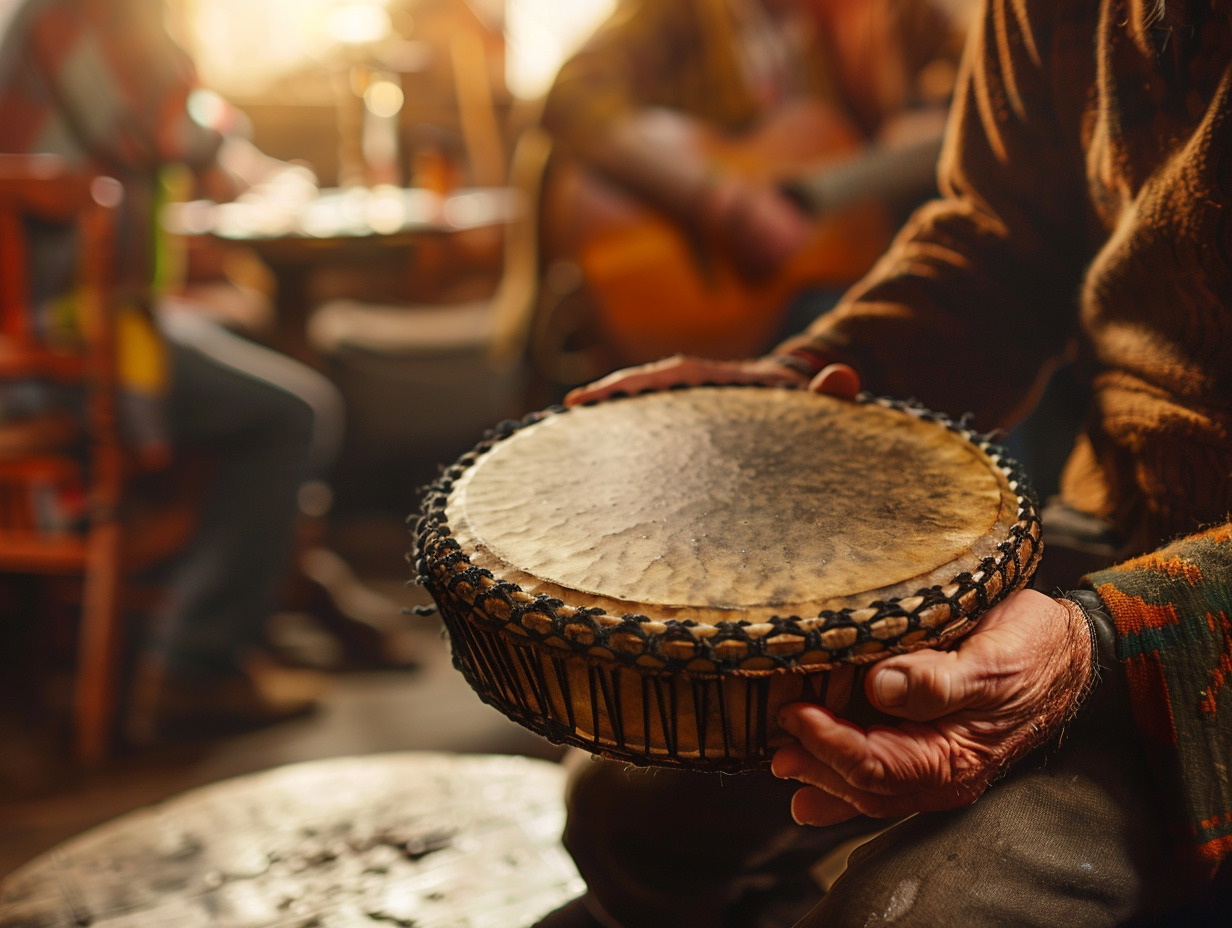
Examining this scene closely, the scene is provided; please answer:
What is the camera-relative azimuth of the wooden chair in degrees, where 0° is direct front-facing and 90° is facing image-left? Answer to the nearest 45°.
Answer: approximately 225°

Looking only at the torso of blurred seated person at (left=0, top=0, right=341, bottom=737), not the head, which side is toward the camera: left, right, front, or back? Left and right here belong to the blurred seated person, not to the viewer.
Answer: right

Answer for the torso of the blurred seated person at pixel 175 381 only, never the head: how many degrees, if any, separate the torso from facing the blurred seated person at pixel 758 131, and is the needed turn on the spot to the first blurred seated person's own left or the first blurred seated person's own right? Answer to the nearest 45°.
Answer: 0° — they already face them

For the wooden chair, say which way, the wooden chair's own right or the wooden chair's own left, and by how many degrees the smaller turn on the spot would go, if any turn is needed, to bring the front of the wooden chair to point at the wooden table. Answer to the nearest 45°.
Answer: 0° — it already faces it

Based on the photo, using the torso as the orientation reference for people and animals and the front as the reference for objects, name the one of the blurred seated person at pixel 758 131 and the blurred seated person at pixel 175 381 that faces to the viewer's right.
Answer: the blurred seated person at pixel 175 381

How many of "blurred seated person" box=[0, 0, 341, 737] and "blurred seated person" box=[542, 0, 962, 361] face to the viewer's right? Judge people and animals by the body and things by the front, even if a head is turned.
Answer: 1

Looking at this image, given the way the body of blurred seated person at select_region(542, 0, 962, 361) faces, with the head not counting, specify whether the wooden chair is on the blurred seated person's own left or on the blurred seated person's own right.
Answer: on the blurred seated person's own right

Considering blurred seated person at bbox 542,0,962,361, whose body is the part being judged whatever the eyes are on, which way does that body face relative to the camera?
toward the camera
